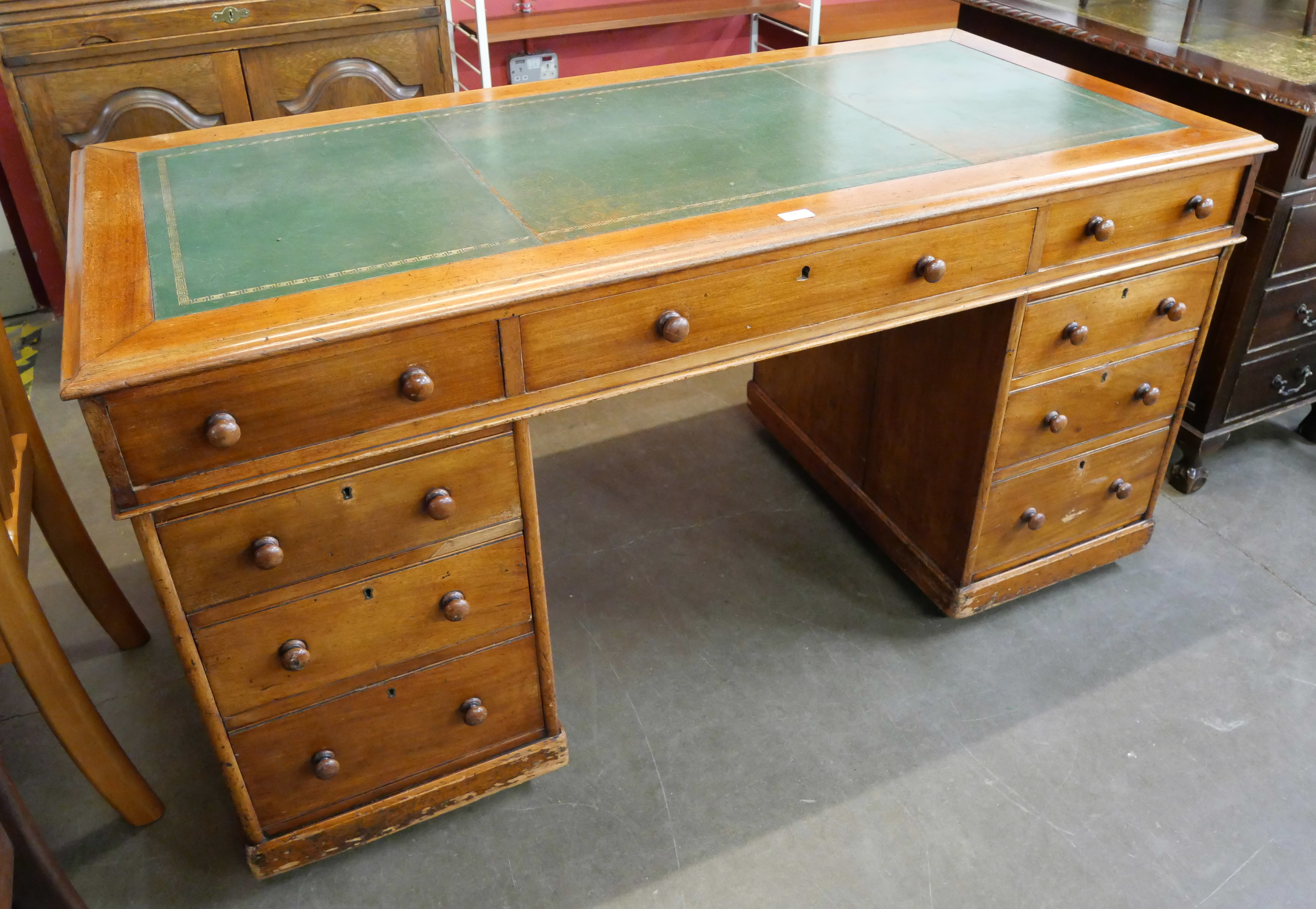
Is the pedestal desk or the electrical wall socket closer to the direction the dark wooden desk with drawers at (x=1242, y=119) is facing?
the pedestal desk

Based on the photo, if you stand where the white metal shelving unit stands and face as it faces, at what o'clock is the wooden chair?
The wooden chair is roughly at 2 o'clock from the white metal shelving unit.

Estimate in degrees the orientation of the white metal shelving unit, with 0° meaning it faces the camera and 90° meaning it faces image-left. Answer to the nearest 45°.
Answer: approximately 315°

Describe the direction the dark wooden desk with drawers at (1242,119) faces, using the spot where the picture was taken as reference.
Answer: facing the viewer and to the right of the viewer

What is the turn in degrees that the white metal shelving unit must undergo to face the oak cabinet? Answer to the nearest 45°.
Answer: approximately 90° to its right

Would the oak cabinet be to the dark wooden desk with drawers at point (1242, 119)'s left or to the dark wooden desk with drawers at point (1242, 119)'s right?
on its right

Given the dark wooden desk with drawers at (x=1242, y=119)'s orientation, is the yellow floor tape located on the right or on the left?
on its right

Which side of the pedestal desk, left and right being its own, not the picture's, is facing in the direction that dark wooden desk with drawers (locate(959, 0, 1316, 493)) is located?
left

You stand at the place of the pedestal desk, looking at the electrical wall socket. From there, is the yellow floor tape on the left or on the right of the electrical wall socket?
left
